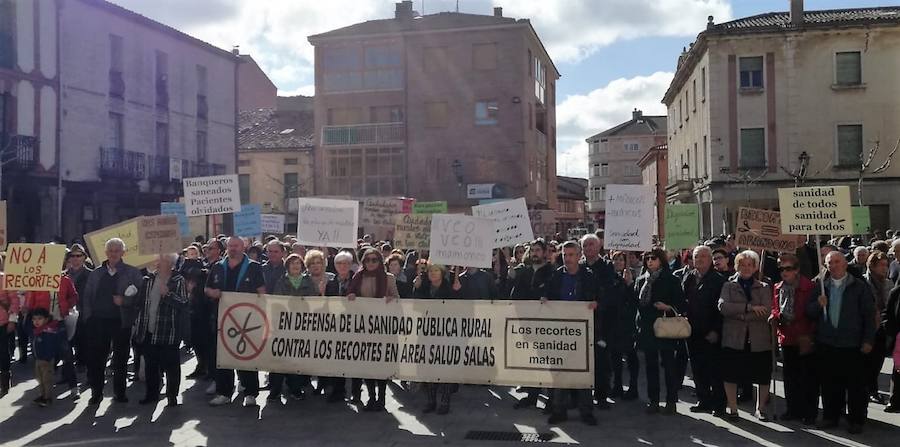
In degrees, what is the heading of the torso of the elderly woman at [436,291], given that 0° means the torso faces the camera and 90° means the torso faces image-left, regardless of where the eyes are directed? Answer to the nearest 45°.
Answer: approximately 0°

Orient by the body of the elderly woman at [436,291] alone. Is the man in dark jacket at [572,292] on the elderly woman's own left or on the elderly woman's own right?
on the elderly woman's own left

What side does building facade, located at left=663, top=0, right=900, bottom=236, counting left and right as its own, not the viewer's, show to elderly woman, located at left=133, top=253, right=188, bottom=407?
front

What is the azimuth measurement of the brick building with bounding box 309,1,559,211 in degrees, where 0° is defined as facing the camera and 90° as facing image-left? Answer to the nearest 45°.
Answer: approximately 0°

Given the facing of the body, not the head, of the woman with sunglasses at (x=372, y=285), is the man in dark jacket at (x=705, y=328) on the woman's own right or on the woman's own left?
on the woman's own left

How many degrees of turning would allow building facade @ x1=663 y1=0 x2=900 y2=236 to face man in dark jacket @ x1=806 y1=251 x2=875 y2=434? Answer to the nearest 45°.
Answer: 0° — it already faces them

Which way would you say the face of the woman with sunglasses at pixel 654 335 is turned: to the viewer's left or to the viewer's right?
to the viewer's left

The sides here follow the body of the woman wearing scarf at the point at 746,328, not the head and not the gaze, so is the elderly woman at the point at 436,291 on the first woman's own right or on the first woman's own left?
on the first woman's own right
